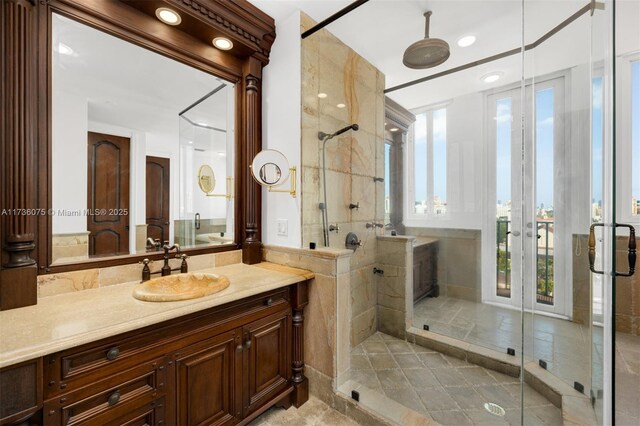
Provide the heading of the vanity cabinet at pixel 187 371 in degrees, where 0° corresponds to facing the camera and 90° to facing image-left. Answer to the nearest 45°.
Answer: approximately 315°

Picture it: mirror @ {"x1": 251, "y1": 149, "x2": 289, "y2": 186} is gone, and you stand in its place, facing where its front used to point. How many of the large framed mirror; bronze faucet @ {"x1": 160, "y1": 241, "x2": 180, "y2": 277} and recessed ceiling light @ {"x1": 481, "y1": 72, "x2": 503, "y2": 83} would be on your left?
1

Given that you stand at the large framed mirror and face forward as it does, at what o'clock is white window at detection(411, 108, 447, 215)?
The white window is roughly at 9 o'clock from the large framed mirror.

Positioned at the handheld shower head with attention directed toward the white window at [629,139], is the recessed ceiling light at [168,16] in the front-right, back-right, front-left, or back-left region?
back-right
